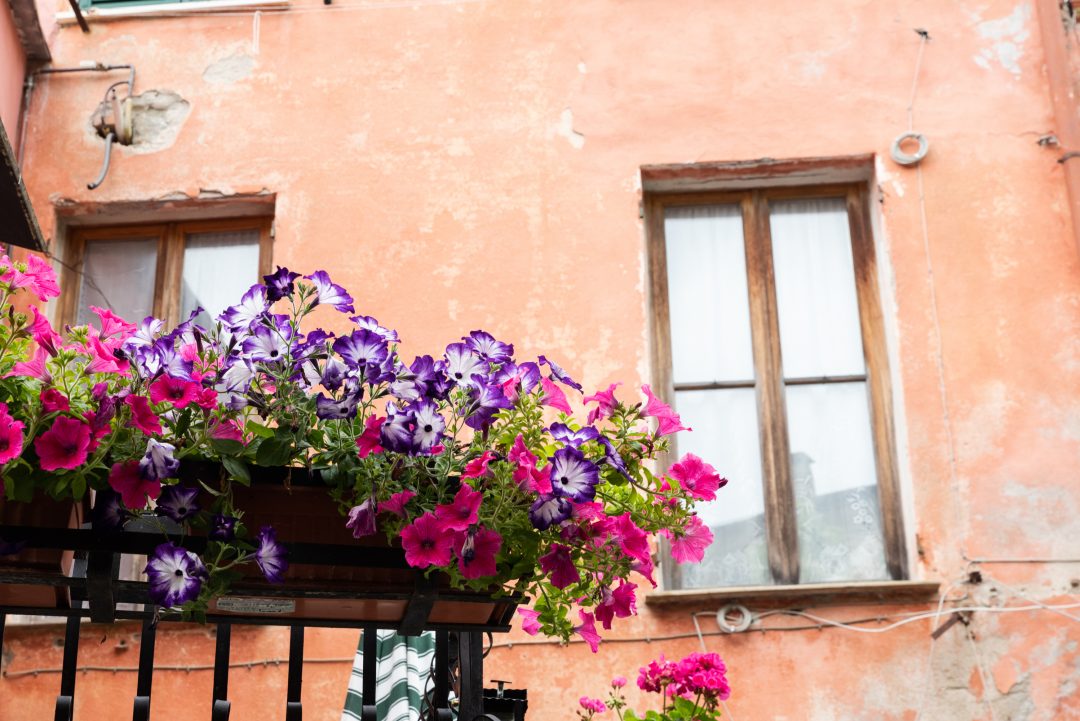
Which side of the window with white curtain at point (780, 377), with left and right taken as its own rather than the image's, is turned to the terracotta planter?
front

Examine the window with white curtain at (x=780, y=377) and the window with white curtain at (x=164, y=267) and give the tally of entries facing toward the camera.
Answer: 2

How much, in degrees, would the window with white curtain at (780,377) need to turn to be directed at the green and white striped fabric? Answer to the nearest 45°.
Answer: approximately 45° to its right

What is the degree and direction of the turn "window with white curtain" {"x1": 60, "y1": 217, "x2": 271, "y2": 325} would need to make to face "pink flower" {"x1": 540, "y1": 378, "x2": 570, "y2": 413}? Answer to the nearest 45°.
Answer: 0° — it already faces it

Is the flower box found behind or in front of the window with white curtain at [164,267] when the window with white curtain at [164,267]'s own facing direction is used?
in front

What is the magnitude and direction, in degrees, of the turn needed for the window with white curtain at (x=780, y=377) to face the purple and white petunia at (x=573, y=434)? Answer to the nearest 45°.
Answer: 0° — it already faces it

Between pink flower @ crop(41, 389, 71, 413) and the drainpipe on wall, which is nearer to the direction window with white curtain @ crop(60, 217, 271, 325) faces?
the pink flower

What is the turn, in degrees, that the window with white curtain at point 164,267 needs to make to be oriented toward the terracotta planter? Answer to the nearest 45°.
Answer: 0° — it already faces it

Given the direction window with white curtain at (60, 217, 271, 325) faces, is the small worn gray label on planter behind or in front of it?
in front

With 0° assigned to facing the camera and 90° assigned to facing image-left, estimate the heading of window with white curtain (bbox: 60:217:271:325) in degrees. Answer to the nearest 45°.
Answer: approximately 0°
